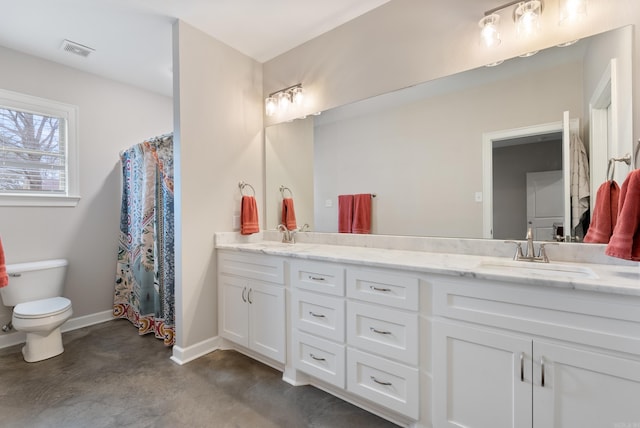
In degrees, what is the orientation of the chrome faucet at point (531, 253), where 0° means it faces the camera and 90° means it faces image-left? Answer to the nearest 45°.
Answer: approximately 0°

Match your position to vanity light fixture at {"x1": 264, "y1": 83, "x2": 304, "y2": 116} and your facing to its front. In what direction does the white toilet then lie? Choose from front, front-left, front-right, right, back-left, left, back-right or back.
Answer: front-right

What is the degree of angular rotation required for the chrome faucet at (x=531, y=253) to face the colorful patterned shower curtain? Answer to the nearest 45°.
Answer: approximately 90° to its right

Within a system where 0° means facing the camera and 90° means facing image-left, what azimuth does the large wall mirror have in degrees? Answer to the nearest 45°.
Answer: approximately 45°

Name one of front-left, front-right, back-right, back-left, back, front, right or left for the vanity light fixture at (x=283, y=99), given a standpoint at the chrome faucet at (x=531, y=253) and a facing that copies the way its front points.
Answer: right

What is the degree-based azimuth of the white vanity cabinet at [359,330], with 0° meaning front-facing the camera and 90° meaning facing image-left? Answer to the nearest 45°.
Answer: approximately 45°

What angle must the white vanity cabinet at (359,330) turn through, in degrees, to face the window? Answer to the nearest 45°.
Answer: approximately 45° to its right
